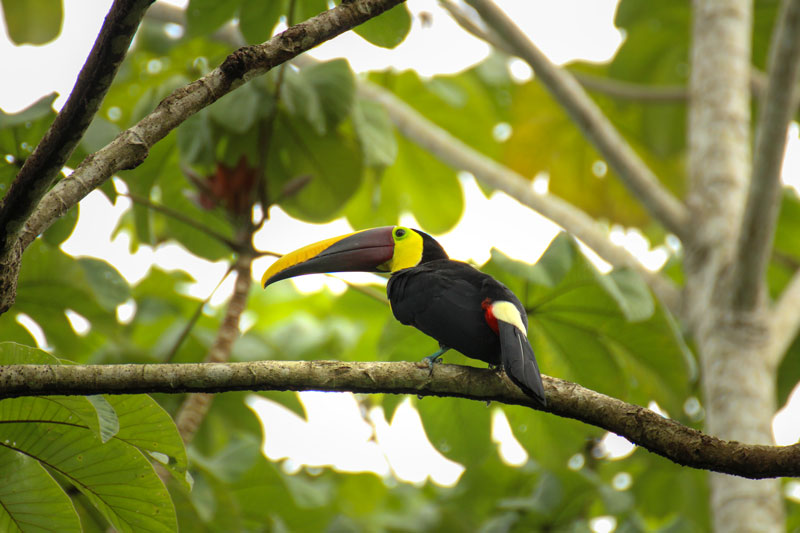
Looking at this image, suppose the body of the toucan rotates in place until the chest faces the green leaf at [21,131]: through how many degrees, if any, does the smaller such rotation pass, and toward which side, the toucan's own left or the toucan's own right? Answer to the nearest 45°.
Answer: approximately 45° to the toucan's own left

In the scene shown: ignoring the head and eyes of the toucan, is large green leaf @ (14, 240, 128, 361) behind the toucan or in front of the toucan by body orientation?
in front

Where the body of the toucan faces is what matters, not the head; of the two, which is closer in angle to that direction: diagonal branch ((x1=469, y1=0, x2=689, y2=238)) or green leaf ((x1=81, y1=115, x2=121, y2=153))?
the green leaf

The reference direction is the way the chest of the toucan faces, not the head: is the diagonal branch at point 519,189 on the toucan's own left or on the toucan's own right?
on the toucan's own right

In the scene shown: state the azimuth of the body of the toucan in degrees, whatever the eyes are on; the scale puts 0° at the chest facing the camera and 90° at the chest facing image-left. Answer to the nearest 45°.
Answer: approximately 135°

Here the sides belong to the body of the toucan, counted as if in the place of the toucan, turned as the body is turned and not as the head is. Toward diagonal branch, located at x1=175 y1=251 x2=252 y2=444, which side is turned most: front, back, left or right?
front

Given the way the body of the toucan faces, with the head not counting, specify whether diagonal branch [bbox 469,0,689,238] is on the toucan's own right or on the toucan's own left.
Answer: on the toucan's own right
